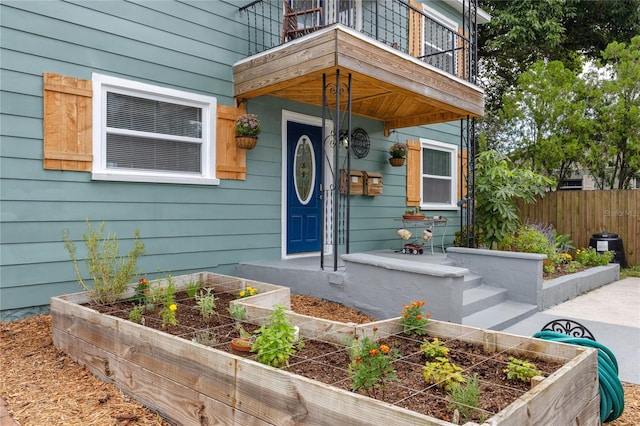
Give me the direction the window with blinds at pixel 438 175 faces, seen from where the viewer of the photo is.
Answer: facing the viewer and to the right of the viewer

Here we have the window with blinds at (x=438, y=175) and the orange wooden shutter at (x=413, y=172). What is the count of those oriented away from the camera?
0

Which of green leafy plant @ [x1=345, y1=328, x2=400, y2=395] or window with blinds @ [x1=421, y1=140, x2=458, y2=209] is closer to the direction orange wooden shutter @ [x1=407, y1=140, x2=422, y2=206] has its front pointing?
the green leafy plant

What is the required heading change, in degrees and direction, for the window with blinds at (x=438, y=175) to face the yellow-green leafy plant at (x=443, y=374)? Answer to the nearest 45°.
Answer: approximately 45° to its right

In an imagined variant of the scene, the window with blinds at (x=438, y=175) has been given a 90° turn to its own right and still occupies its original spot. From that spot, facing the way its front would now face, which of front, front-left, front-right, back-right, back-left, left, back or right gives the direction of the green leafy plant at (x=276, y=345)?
front-left

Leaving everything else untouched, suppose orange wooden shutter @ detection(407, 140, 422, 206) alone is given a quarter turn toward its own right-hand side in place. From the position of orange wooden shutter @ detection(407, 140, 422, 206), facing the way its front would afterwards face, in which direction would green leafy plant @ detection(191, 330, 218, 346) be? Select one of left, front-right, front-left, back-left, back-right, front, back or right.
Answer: front-left

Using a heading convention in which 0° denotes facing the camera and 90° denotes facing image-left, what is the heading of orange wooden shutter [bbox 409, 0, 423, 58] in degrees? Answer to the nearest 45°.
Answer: approximately 315°
